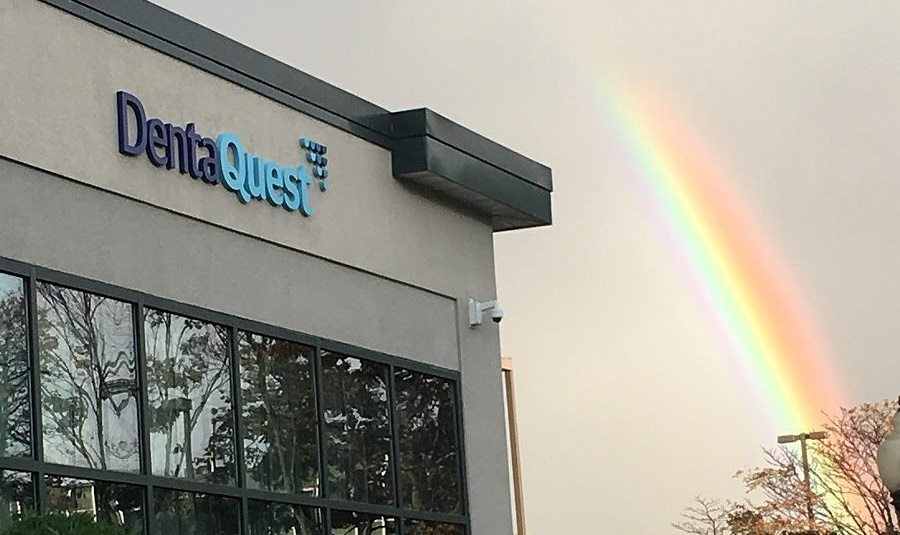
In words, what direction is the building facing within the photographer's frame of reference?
facing the viewer and to the right of the viewer

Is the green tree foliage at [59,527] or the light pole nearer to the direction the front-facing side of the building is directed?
the green tree foliage

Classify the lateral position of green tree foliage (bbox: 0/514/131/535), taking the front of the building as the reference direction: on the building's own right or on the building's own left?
on the building's own right

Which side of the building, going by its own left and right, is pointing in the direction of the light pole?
left
